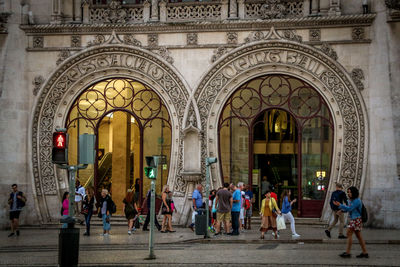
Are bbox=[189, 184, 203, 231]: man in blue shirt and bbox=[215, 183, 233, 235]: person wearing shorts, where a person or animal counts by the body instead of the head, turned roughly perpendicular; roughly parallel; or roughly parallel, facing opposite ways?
roughly perpendicular

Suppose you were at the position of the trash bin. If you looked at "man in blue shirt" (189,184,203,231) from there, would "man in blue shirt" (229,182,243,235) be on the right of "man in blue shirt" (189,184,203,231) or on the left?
right

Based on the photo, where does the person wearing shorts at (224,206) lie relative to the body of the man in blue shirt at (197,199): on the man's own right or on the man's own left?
on the man's own right

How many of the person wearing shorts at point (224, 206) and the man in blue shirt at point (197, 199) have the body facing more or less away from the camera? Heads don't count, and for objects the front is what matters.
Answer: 1

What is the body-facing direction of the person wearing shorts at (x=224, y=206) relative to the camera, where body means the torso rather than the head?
away from the camera

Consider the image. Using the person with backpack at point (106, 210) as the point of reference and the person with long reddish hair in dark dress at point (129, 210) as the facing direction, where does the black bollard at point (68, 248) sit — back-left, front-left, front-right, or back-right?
back-right

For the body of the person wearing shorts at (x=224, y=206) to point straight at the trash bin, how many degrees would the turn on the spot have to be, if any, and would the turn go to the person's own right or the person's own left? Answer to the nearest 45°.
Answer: approximately 135° to the person's own left
